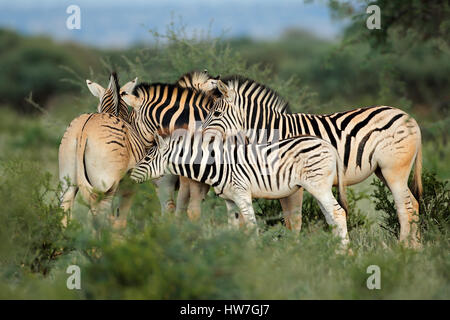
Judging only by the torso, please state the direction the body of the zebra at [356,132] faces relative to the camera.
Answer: to the viewer's left

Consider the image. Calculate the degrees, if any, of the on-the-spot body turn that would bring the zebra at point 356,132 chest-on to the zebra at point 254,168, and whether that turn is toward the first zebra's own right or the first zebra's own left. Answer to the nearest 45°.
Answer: approximately 45° to the first zebra's own left

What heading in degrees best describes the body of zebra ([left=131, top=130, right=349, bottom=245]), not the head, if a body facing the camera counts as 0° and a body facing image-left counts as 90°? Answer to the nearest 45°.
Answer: approximately 90°

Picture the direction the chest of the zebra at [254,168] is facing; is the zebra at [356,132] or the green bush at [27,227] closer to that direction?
the green bush

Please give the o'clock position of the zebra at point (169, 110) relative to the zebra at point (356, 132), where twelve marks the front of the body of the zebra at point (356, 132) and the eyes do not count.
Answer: the zebra at point (169, 110) is roughly at 12 o'clock from the zebra at point (356, 132).

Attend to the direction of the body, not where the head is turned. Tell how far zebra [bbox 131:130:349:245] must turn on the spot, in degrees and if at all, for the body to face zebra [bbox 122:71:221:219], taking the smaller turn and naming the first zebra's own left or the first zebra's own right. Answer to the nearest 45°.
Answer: approximately 45° to the first zebra's own right

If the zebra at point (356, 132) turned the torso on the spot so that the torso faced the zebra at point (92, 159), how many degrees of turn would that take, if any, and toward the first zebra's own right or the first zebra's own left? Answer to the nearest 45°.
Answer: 0° — it already faces it

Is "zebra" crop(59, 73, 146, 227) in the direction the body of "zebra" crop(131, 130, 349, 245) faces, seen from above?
yes

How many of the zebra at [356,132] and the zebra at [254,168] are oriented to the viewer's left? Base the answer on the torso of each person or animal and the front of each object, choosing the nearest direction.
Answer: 2
